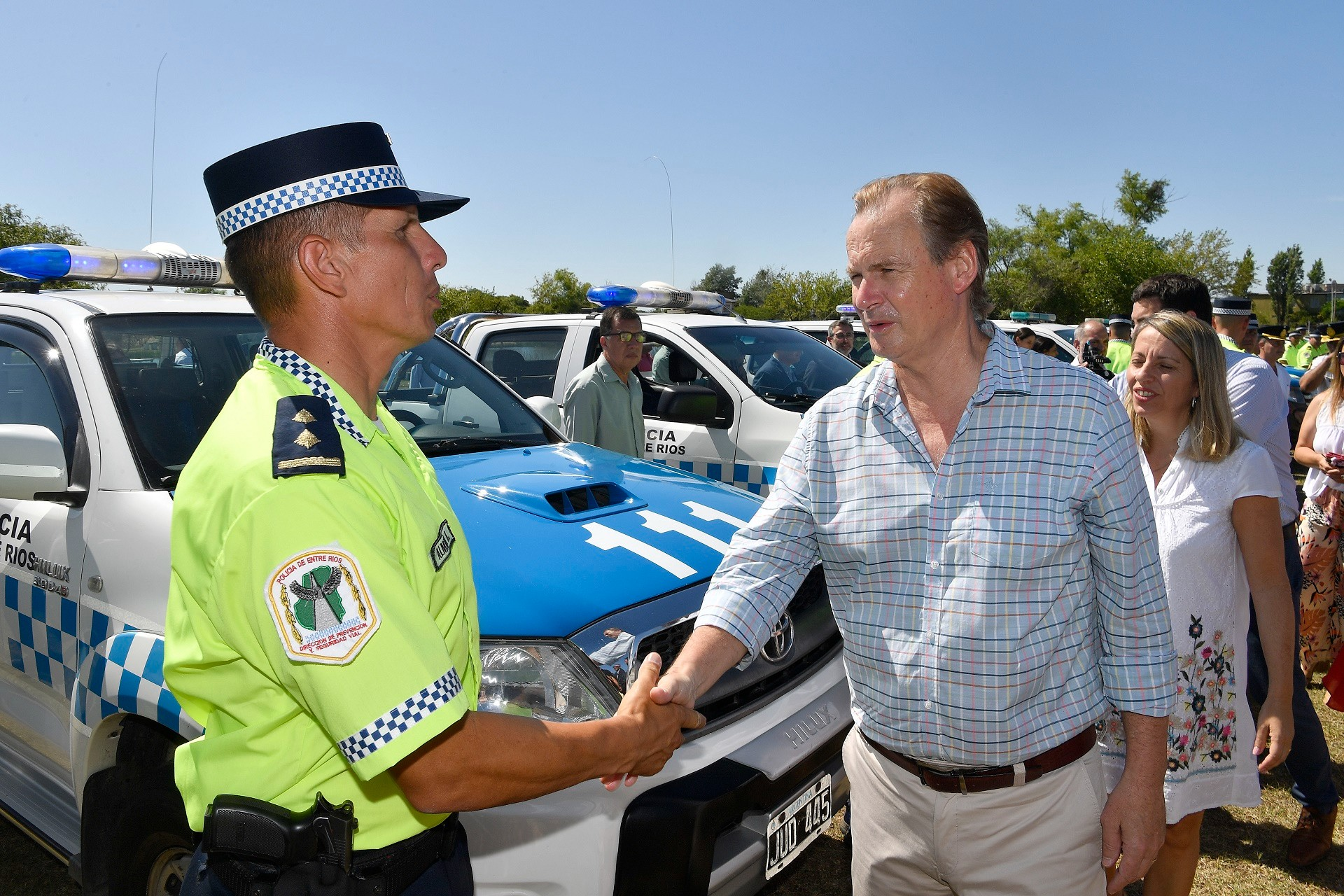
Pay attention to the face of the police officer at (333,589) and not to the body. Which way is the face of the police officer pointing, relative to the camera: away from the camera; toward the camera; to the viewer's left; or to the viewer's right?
to the viewer's right

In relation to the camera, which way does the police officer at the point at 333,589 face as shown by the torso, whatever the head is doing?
to the viewer's right

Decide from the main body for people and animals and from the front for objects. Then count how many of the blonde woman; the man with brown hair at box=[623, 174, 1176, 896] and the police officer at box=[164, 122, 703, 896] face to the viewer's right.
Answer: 1

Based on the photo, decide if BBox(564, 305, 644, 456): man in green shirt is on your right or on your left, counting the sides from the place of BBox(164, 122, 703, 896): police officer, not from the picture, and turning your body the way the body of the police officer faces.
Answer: on your left

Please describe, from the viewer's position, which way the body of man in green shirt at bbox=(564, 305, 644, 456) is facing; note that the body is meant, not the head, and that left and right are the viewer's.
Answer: facing the viewer and to the right of the viewer

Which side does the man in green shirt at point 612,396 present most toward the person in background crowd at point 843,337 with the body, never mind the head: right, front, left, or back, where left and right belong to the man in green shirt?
left

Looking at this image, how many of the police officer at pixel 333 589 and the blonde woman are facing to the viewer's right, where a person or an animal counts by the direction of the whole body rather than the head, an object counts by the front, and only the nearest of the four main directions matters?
1

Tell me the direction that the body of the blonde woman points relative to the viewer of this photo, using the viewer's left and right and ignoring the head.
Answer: facing the viewer and to the left of the viewer

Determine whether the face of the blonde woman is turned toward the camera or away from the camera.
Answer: toward the camera

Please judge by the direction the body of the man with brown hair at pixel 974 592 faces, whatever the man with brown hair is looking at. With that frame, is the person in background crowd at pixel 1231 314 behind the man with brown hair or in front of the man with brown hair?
behind

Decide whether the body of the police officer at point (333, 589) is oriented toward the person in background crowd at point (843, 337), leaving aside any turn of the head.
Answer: no

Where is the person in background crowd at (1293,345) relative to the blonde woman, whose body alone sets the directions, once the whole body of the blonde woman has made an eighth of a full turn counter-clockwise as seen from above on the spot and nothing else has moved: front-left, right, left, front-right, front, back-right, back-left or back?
back

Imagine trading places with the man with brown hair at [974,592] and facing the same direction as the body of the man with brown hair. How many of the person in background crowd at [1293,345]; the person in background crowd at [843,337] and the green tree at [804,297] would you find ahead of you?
0

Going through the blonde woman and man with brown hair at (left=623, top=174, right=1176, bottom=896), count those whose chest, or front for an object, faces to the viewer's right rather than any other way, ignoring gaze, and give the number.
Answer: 0

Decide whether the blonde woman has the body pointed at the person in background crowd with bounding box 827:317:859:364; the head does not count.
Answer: no

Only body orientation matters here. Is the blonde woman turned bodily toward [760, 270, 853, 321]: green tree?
no
